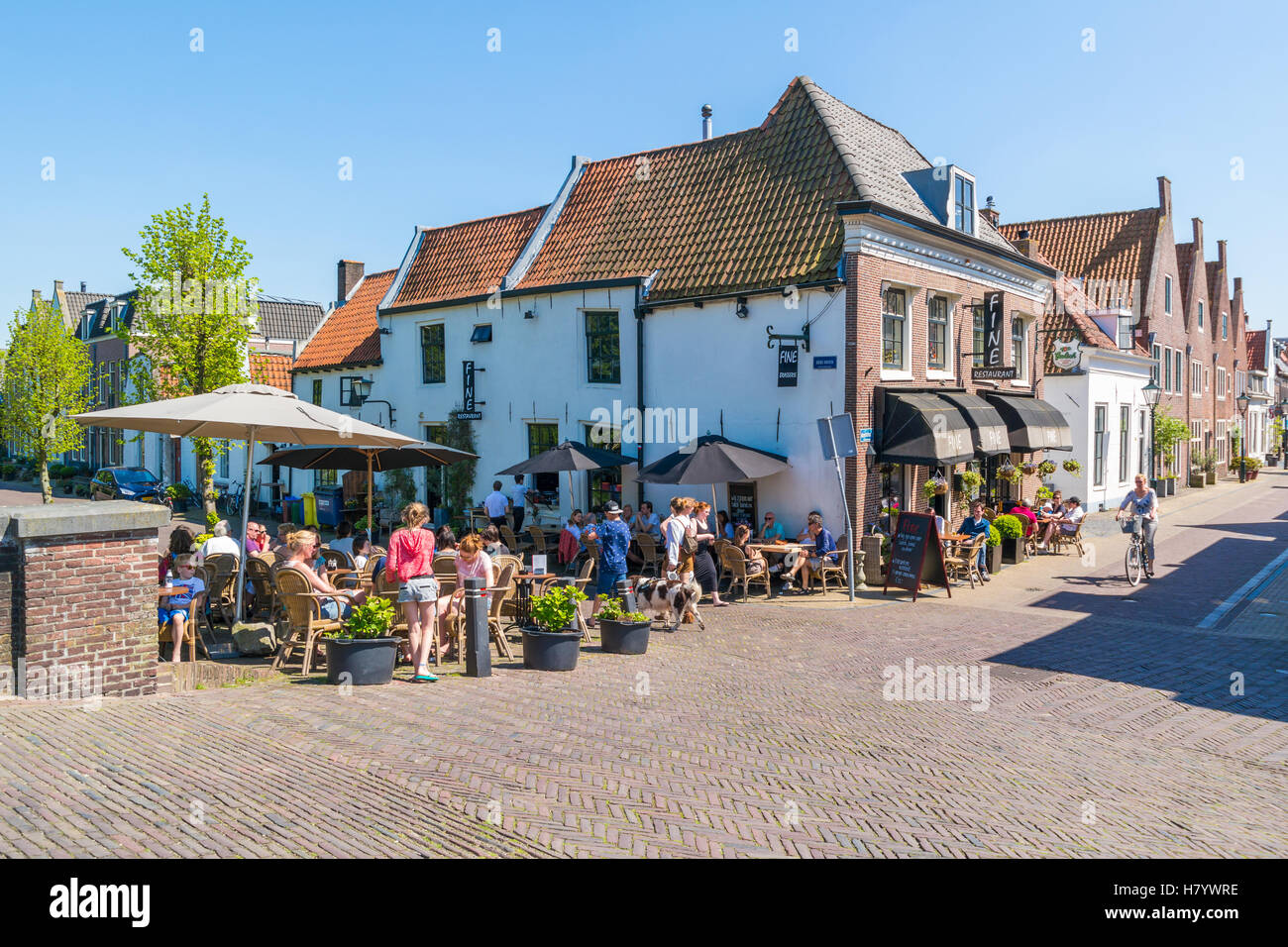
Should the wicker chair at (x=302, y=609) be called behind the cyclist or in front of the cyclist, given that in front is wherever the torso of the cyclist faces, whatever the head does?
in front

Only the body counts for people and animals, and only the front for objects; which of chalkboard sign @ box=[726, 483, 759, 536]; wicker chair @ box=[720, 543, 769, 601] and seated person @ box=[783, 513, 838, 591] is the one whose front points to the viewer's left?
the seated person

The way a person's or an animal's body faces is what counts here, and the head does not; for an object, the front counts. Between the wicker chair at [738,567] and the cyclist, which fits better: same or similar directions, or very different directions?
very different directions

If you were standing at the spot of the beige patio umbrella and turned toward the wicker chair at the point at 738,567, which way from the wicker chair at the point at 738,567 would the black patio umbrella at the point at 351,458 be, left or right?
left

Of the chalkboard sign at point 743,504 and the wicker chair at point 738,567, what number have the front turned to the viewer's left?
0

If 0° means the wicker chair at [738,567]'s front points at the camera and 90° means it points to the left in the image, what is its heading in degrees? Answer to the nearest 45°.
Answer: approximately 225°

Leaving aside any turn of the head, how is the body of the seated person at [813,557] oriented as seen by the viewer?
to the viewer's left

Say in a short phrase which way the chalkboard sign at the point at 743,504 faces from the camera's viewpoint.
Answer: facing the viewer
